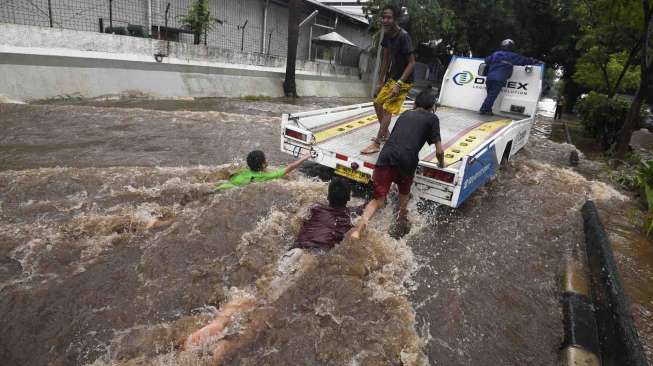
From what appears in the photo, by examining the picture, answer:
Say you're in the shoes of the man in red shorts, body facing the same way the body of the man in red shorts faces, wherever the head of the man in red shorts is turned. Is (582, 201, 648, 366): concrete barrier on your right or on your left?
on your right

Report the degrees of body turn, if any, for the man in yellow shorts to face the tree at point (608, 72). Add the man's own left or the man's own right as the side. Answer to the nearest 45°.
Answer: approximately 180°

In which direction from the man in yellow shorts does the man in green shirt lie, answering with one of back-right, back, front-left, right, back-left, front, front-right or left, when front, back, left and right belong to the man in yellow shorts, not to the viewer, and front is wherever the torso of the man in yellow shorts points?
front

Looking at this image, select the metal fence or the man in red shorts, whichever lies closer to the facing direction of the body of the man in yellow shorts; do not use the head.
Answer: the man in red shorts

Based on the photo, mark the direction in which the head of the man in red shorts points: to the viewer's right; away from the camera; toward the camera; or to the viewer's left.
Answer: away from the camera

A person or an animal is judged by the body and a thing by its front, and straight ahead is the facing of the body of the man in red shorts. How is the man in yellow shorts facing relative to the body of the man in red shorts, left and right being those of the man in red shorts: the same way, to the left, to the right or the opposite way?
the opposite way

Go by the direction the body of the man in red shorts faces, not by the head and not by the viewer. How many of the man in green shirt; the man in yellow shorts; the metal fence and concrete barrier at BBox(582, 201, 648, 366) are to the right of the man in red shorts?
1

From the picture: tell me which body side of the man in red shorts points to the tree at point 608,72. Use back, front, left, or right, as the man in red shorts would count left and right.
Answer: front

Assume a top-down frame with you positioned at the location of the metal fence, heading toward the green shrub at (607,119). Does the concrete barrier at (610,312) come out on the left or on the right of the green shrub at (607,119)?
right

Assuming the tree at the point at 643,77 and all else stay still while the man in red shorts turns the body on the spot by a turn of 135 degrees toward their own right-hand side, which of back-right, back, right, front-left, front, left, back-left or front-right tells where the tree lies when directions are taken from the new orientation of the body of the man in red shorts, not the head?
back-left

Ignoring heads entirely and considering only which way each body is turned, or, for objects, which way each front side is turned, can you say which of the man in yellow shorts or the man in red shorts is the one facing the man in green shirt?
the man in yellow shorts

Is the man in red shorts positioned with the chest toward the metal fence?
no

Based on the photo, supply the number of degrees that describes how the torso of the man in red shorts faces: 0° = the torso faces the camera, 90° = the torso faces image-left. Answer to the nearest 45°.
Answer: approximately 225°

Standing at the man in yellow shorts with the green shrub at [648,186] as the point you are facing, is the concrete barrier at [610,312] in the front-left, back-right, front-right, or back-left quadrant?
front-right

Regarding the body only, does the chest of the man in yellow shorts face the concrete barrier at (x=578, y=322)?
no

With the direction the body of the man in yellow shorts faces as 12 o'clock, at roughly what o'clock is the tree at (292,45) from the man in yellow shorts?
The tree is roughly at 4 o'clock from the man in yellow shorts.
